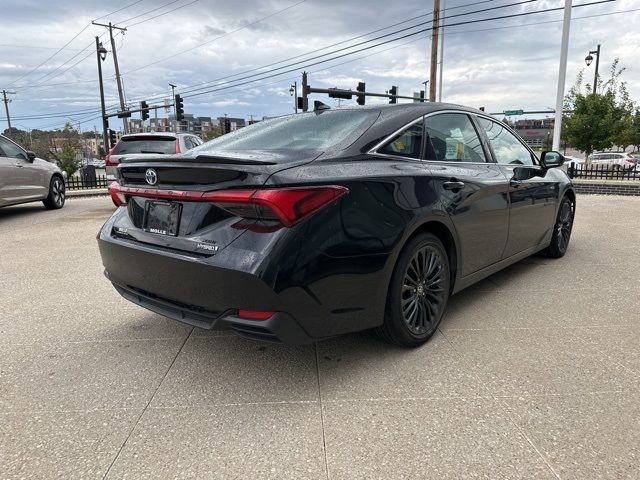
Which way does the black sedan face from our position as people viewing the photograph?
facing away from the viewer and to the right of the viewer

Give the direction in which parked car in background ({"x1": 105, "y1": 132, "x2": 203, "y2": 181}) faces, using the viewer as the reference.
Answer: facing away from the viewer and to the right of the viewer

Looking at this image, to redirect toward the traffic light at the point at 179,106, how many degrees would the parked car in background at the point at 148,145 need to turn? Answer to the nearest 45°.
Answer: approximately 45° to its left

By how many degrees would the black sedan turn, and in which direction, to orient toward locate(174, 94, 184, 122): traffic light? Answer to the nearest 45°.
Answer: approximately 45° to its left

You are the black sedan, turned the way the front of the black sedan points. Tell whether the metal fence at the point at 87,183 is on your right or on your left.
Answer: on your left
